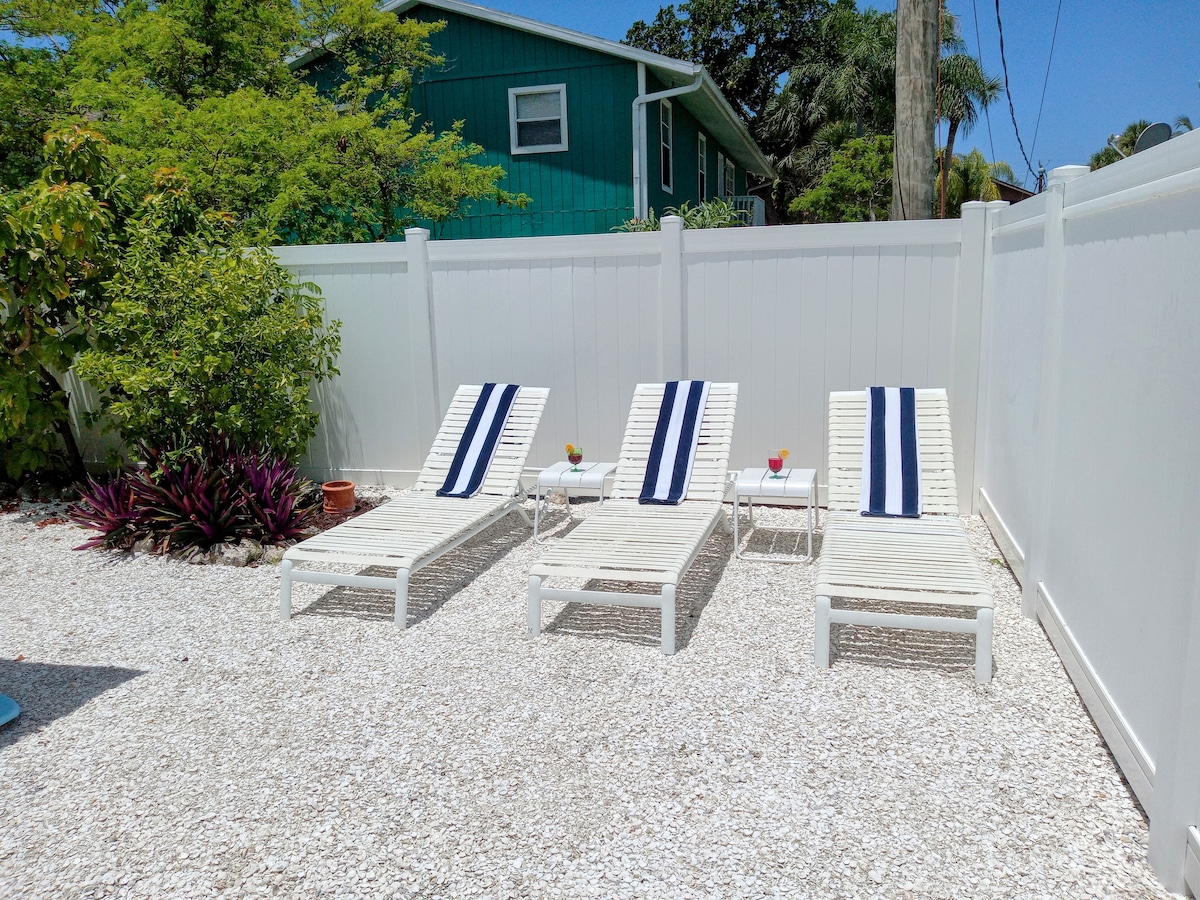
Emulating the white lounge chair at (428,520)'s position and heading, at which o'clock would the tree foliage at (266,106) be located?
The tree foliage is roughly at 4 o'clock from the white lounge chair.

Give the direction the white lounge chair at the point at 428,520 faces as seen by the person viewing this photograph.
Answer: facing the viewer and to the left of the viewer

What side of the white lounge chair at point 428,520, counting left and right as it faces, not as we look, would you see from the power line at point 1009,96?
back

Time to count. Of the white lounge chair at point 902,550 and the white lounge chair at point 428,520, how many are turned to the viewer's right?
0

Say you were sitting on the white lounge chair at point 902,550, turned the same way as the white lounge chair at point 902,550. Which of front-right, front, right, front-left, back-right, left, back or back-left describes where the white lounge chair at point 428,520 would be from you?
right

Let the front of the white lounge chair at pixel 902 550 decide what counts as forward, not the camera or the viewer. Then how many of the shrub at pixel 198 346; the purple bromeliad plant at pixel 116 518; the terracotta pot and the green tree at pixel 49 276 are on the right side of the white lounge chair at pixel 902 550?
4

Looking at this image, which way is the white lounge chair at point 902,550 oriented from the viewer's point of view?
toward the camera

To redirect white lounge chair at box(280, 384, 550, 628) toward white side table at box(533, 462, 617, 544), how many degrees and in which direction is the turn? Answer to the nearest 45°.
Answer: approximately 180°

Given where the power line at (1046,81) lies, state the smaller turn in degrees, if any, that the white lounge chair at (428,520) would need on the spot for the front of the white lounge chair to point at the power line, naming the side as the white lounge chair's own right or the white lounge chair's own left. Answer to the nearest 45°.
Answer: approximately 180°

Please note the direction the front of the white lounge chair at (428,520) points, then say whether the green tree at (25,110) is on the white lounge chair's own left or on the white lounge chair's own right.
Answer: on the white lounge chair's own right

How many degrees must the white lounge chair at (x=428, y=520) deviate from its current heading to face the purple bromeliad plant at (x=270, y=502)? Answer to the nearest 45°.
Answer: approximately 90° to its right

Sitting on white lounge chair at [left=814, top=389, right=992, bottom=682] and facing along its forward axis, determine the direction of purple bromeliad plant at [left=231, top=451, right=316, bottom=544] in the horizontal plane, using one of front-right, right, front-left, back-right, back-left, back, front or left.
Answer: right

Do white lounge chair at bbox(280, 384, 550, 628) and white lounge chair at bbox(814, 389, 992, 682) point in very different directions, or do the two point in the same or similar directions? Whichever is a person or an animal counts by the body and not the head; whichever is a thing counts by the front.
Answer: same or similar directions

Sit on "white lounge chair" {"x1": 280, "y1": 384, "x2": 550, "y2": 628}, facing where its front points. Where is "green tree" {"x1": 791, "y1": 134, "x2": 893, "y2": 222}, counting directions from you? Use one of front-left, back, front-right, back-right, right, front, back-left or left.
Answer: back

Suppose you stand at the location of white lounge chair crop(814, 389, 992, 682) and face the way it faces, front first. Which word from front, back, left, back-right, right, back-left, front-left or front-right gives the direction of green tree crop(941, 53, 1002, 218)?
back

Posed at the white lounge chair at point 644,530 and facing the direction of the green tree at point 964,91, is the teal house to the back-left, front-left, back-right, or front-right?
front-left
